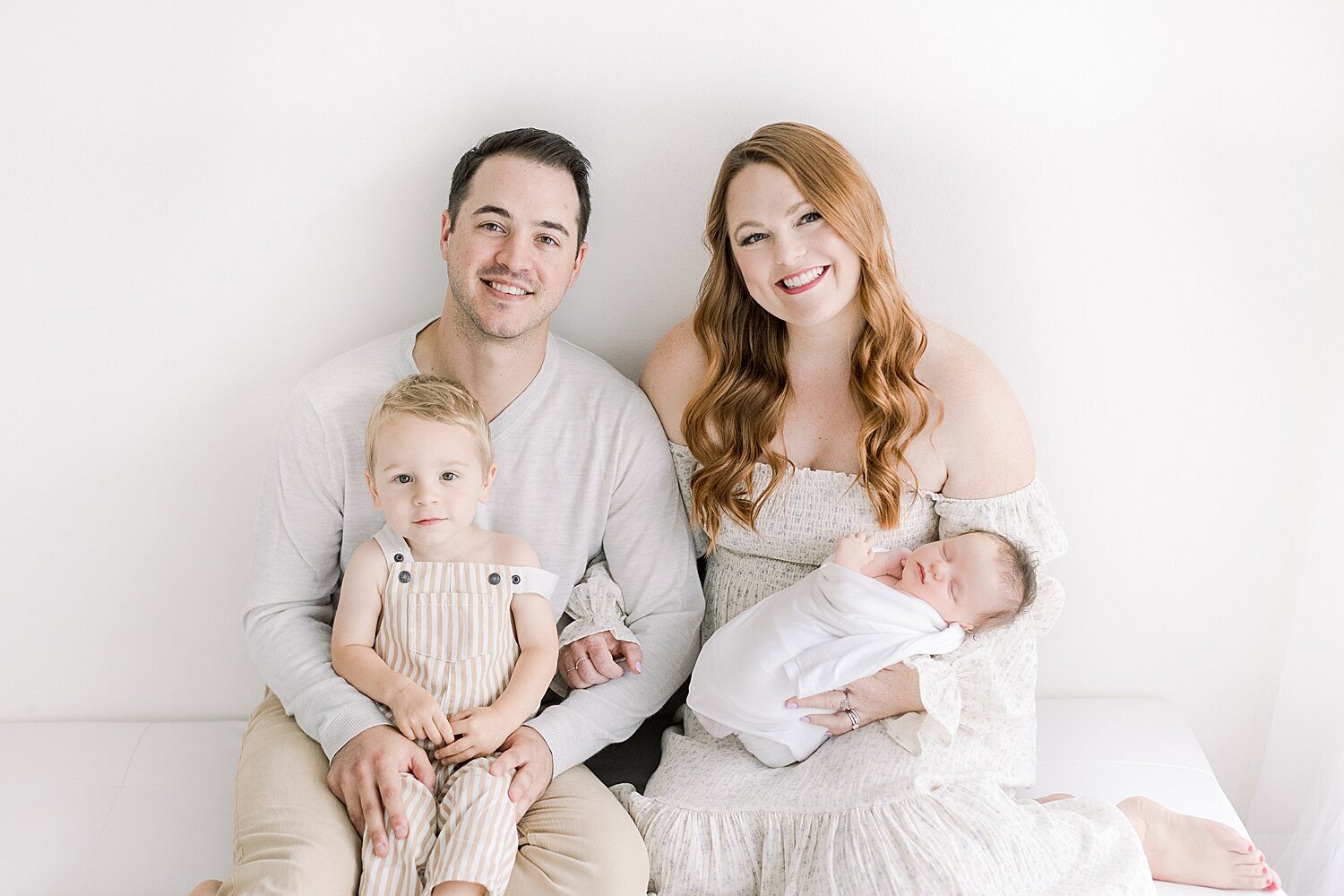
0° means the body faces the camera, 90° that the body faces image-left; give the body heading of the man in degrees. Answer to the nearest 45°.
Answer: approximately 0°

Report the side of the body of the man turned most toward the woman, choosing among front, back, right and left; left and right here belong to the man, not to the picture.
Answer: left

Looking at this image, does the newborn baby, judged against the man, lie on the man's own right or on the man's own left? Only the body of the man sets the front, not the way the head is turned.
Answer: on the man's own left
